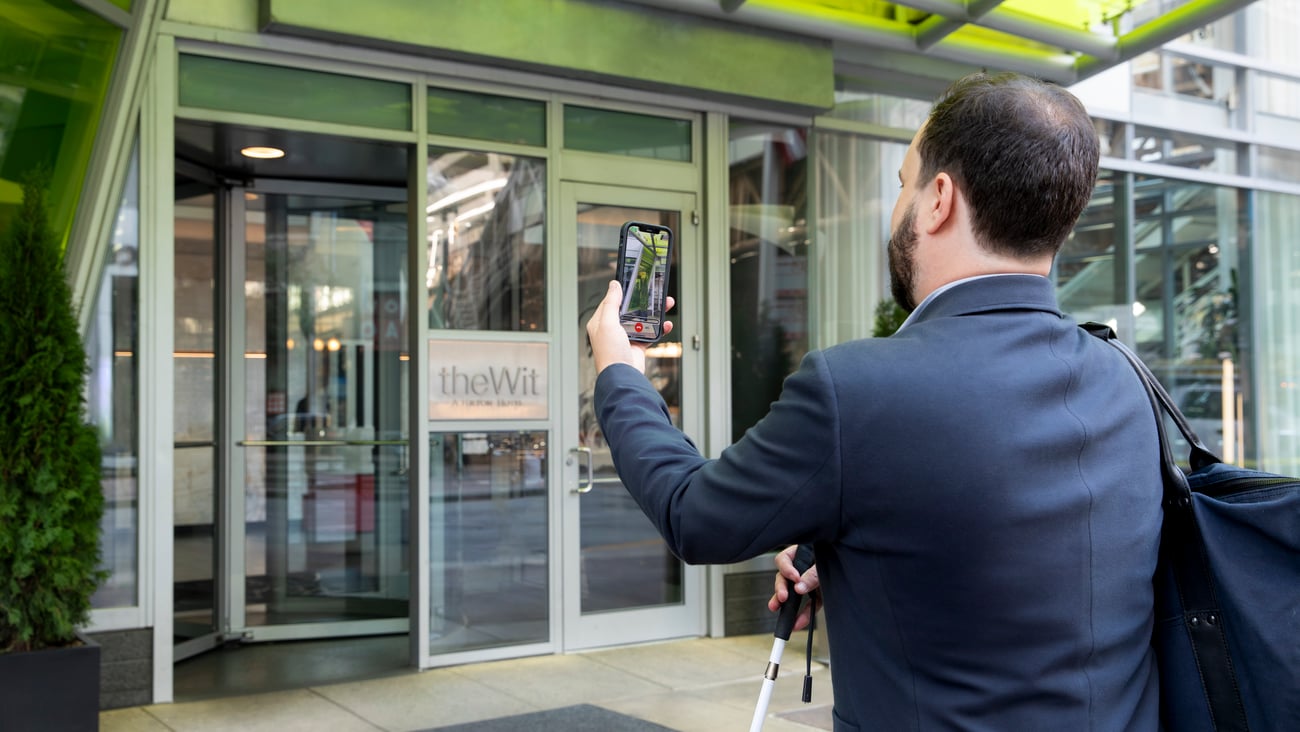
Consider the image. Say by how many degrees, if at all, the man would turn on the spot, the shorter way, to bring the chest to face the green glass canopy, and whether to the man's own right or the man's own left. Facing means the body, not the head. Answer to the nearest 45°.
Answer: approximately 45° to the man's own right

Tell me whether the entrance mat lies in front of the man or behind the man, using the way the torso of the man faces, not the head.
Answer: in front

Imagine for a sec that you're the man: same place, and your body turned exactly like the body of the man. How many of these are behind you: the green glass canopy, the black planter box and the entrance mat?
0

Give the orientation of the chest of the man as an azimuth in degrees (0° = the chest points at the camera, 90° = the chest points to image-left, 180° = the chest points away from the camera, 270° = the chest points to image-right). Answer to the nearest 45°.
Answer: approximately 135°

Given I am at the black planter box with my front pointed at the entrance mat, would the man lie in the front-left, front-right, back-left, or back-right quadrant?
front-right

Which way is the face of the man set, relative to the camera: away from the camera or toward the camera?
away from the camera

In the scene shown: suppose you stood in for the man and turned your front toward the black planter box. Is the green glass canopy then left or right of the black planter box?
right

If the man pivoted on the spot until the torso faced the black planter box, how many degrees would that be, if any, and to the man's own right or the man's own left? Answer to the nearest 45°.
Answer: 0° — they already face it
